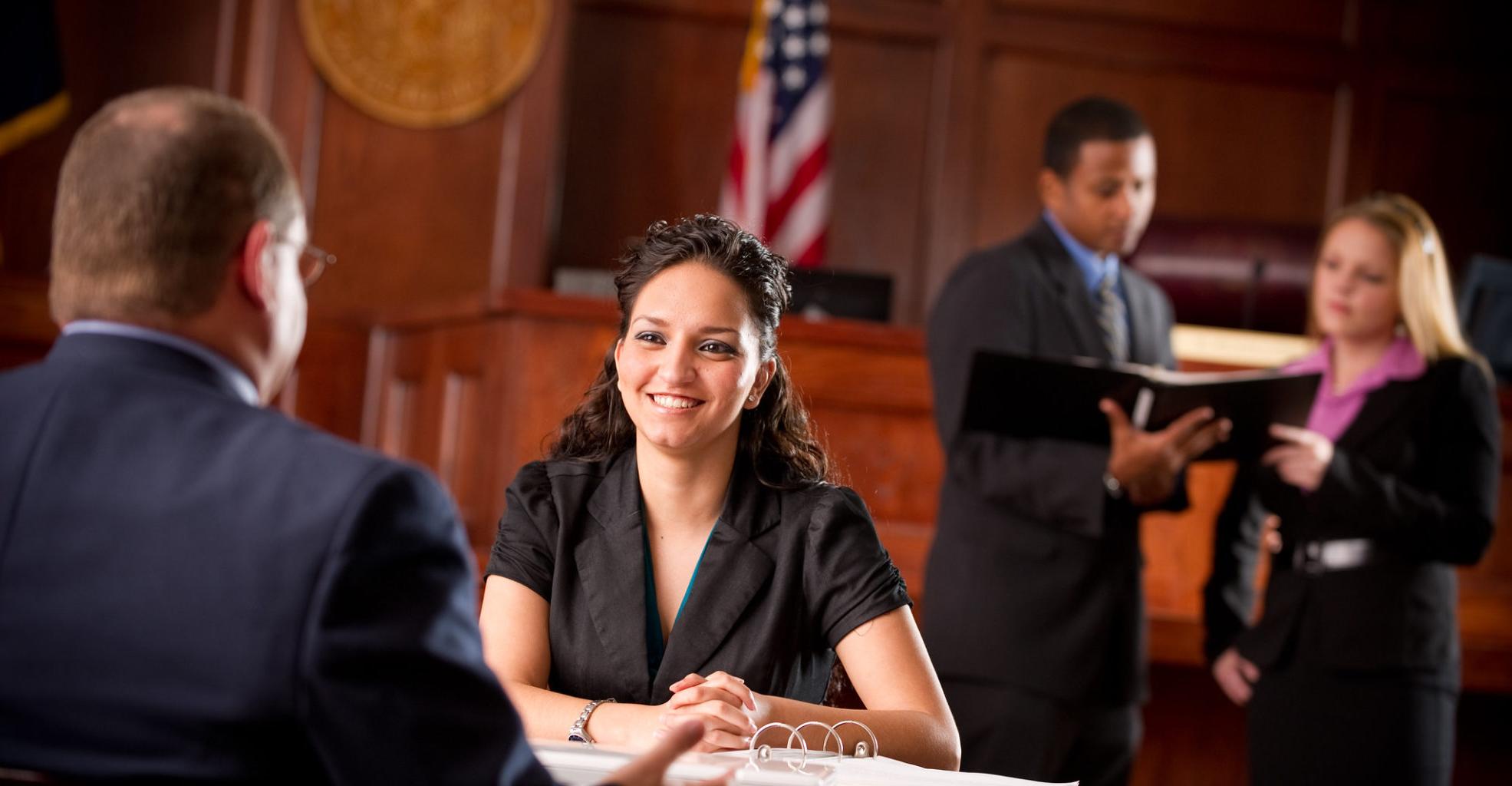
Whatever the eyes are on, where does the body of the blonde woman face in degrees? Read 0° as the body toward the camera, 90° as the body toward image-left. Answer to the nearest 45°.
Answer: approximately 45°

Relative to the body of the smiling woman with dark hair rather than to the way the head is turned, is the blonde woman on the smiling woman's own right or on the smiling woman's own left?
on the smiling woman's own left

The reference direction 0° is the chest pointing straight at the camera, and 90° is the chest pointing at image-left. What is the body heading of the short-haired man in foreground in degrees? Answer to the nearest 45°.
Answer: approximately 225°

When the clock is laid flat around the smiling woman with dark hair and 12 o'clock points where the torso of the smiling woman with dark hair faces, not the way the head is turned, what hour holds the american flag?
The american flag is roughly at 6 o'clock from the smiling woman with dark hair.

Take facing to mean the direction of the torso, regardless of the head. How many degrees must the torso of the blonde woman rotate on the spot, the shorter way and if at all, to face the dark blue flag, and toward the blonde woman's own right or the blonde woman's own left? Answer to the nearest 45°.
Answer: approximately 45° to the blonde woman's own right

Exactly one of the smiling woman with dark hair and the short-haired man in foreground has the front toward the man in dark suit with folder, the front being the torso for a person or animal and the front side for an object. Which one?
the short-haired man in foreground

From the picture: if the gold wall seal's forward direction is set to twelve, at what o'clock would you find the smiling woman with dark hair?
The smiling woman with dark hair is roughly at 12 o'clock from the gold wall seal.

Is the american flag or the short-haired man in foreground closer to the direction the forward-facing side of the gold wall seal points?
the short-haired man in foreground

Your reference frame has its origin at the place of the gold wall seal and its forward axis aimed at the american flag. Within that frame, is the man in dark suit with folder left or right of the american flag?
right

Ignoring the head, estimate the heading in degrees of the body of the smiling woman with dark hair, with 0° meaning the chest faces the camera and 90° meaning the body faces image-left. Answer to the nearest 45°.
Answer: approximately 0°

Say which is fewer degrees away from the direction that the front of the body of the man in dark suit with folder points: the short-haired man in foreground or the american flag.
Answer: the short-haired man in foreground

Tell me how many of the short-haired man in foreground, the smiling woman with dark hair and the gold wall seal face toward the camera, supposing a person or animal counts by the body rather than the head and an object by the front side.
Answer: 2
